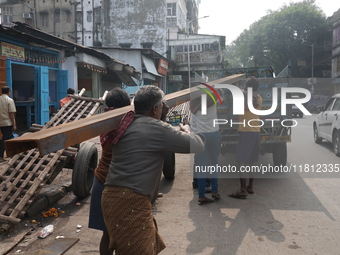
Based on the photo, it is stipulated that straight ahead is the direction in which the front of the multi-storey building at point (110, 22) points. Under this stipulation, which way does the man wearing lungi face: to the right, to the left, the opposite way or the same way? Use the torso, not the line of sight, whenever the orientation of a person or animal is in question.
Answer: to the left

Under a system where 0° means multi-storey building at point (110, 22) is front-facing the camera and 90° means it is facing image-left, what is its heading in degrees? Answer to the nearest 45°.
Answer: approximately 315°

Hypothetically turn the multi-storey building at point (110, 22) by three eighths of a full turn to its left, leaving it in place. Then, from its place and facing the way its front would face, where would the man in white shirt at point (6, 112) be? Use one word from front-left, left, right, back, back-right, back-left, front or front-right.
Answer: back

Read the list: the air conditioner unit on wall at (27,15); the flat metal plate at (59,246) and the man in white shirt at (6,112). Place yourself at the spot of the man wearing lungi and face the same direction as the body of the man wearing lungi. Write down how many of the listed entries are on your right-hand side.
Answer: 0

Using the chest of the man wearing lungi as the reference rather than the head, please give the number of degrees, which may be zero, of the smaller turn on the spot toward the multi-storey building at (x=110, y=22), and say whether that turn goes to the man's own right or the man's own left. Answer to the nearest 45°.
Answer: approximately 45° to the man's own left

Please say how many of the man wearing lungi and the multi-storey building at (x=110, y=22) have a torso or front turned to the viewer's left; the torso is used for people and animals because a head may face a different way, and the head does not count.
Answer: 0

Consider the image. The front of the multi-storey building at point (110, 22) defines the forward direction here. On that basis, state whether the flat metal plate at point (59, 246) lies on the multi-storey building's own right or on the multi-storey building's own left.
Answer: on the multi-storey building's own right

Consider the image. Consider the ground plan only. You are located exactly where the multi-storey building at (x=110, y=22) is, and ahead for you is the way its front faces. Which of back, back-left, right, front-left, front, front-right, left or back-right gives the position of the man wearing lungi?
front-right

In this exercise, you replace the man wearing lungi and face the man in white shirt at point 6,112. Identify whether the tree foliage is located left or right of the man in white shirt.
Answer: right

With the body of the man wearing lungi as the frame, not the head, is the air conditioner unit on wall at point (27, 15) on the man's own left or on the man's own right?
on the man's own left

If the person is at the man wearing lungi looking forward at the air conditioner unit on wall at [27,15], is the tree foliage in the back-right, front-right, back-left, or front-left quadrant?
front-right

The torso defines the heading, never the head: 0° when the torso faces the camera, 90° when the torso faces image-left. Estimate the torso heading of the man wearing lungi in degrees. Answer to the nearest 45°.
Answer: approximately 225°

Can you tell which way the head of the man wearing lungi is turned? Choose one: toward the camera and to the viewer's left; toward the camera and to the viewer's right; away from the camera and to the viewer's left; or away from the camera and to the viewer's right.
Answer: away from the camera and to the viewer's right
